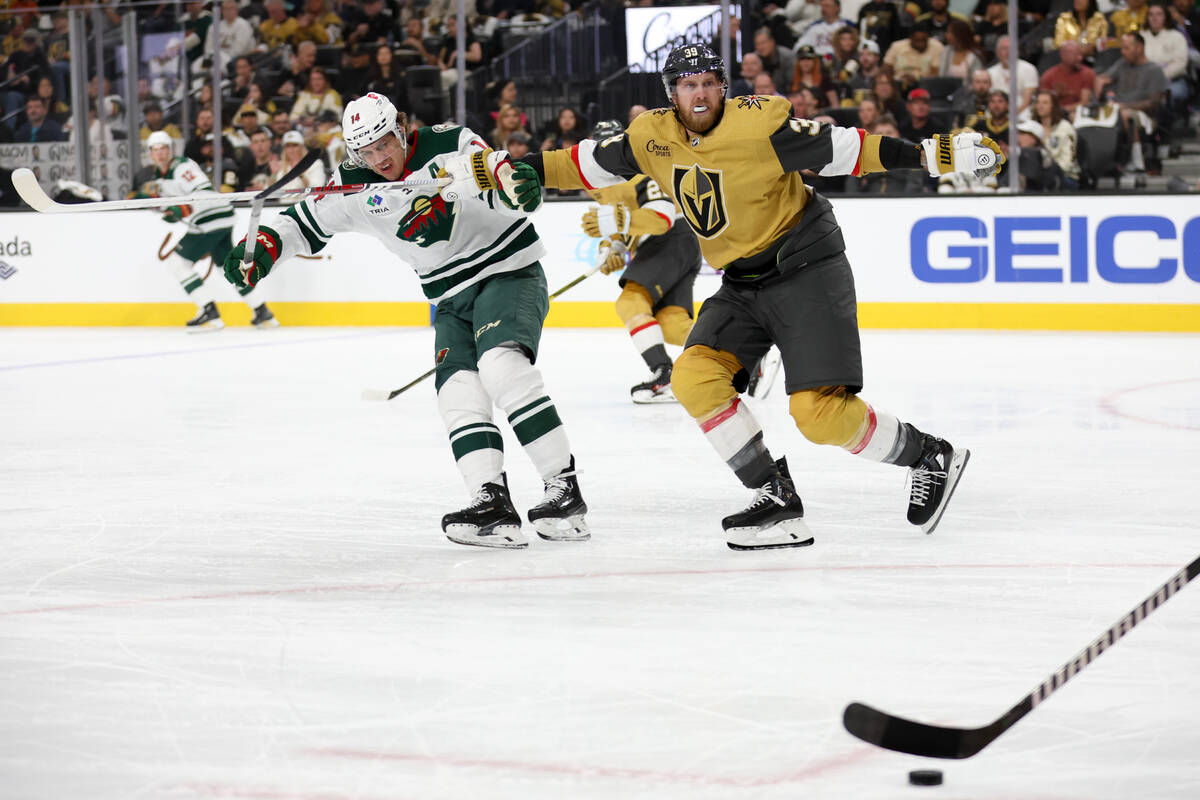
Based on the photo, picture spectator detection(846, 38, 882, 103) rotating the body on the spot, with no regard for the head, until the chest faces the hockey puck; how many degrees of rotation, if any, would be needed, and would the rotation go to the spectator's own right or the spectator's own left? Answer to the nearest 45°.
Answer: approximately 45° to the spectator's own left

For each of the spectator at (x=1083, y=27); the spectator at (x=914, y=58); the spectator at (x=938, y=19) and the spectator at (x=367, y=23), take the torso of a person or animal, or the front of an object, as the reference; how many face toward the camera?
4

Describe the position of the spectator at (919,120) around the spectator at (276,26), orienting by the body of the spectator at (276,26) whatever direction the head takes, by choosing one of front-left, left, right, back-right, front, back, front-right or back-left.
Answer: front-left

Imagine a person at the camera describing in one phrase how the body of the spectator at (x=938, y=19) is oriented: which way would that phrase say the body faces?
toward the camera

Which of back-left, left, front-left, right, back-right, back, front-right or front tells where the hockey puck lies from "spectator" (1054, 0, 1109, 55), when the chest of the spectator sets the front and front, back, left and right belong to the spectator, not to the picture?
front

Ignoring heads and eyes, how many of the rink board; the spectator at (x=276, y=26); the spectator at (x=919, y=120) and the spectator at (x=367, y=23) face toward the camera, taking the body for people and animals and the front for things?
4

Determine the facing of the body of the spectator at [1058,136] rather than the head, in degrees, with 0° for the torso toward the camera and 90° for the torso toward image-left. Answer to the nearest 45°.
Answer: approximately 45°

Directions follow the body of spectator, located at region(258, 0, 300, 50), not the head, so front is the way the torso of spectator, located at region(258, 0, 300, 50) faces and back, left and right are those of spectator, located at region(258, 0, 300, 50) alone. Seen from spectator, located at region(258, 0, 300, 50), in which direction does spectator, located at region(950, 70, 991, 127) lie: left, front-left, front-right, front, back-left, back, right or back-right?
front-left

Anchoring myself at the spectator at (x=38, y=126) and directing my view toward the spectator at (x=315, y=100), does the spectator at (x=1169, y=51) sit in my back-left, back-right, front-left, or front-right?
front-right

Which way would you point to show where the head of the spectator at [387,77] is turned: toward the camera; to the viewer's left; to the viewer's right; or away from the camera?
toward the camera

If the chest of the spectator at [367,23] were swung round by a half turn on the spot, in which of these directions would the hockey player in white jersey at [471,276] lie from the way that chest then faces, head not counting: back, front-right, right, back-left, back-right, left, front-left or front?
back

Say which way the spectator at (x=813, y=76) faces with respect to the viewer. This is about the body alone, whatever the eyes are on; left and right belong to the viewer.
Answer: facing the viewer

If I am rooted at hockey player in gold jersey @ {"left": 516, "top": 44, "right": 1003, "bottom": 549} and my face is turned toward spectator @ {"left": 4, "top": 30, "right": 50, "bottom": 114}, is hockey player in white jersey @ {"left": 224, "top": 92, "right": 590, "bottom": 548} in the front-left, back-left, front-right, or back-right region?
front-left

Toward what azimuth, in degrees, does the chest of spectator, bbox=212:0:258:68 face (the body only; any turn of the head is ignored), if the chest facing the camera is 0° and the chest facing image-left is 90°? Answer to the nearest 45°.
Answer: approximately 0°

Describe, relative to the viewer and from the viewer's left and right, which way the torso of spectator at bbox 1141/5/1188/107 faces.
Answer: facing the viewer and to the left of the viewer

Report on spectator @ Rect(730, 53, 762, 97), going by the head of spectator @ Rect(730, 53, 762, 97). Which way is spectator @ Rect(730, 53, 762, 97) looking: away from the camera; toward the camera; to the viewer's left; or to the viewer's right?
toward the camera
